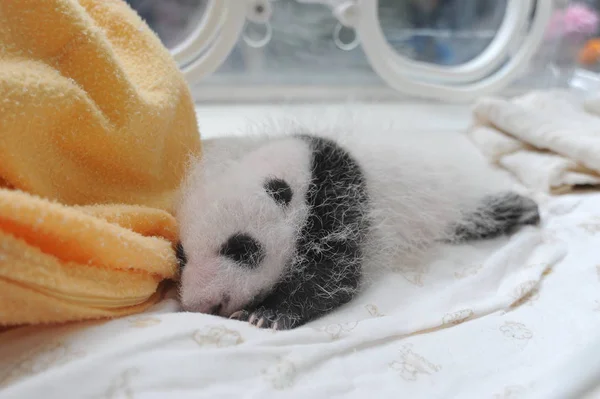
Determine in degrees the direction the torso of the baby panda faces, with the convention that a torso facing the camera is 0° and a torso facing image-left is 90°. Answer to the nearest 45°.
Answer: approximately 45°

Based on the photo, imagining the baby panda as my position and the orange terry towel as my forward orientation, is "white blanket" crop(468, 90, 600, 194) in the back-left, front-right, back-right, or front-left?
back-right

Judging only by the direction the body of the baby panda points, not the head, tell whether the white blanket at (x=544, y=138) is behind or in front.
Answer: behind
